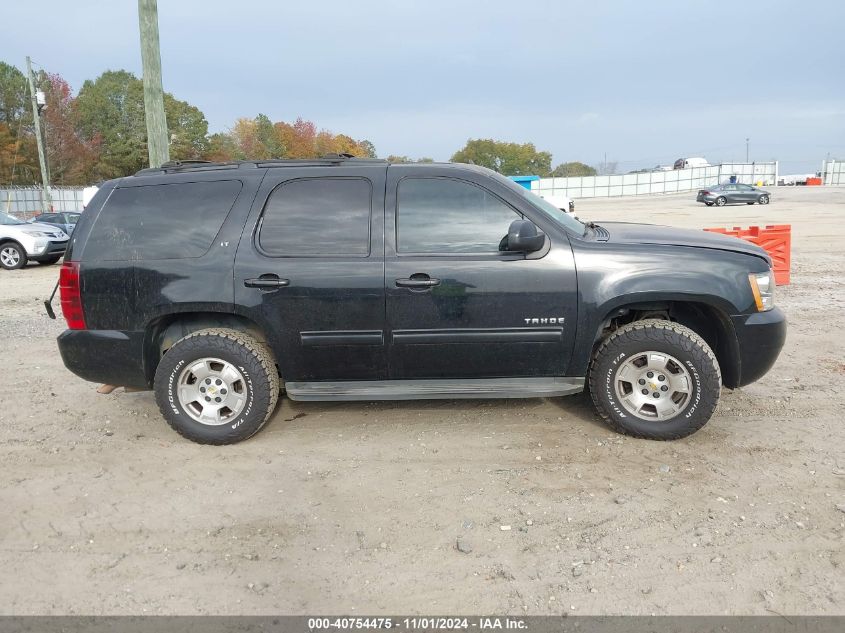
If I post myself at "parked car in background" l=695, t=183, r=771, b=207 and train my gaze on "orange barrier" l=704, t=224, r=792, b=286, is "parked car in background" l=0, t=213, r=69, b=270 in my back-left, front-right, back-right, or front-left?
front-right

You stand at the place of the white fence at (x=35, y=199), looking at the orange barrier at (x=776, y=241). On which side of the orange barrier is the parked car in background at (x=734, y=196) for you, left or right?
left

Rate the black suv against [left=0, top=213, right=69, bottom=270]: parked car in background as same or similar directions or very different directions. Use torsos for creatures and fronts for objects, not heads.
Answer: same or similar directions

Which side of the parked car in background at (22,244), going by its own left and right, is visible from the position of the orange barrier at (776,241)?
front

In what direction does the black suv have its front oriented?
to the viewer's right

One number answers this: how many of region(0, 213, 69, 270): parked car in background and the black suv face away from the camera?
0

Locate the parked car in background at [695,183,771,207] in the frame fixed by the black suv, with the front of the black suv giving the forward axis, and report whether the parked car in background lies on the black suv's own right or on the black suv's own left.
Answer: on the black suv's own left

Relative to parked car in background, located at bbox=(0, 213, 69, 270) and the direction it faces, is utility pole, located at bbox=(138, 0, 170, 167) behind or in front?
in front

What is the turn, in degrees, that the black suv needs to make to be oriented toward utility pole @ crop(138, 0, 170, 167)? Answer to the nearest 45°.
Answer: approximately 135° to its left

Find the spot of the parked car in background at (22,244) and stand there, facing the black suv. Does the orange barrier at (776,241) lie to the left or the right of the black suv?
left

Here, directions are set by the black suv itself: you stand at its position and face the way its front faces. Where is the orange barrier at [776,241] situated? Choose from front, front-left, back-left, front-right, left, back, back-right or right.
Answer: front-left

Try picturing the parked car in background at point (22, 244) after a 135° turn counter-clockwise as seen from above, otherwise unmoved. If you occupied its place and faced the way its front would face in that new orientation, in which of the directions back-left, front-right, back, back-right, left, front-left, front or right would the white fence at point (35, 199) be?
front
